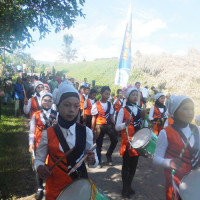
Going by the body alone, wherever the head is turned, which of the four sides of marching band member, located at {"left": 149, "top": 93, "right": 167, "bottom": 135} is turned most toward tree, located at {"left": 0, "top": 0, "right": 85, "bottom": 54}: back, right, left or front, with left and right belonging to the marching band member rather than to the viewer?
right

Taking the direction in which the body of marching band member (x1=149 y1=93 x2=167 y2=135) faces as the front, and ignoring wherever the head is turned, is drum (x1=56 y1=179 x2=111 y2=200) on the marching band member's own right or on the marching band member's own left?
on the marching band member's own right

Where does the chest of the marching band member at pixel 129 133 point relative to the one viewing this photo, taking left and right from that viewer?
facing the viewer and to the right of the viewer

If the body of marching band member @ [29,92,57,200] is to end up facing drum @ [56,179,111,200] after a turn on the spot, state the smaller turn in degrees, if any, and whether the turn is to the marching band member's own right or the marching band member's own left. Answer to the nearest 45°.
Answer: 0° — they already face it

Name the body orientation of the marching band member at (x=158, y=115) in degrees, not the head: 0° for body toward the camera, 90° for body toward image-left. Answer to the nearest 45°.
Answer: approximately 315°

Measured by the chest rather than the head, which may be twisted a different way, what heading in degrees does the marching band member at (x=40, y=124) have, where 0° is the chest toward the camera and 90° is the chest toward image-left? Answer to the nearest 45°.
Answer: approximately 0°
